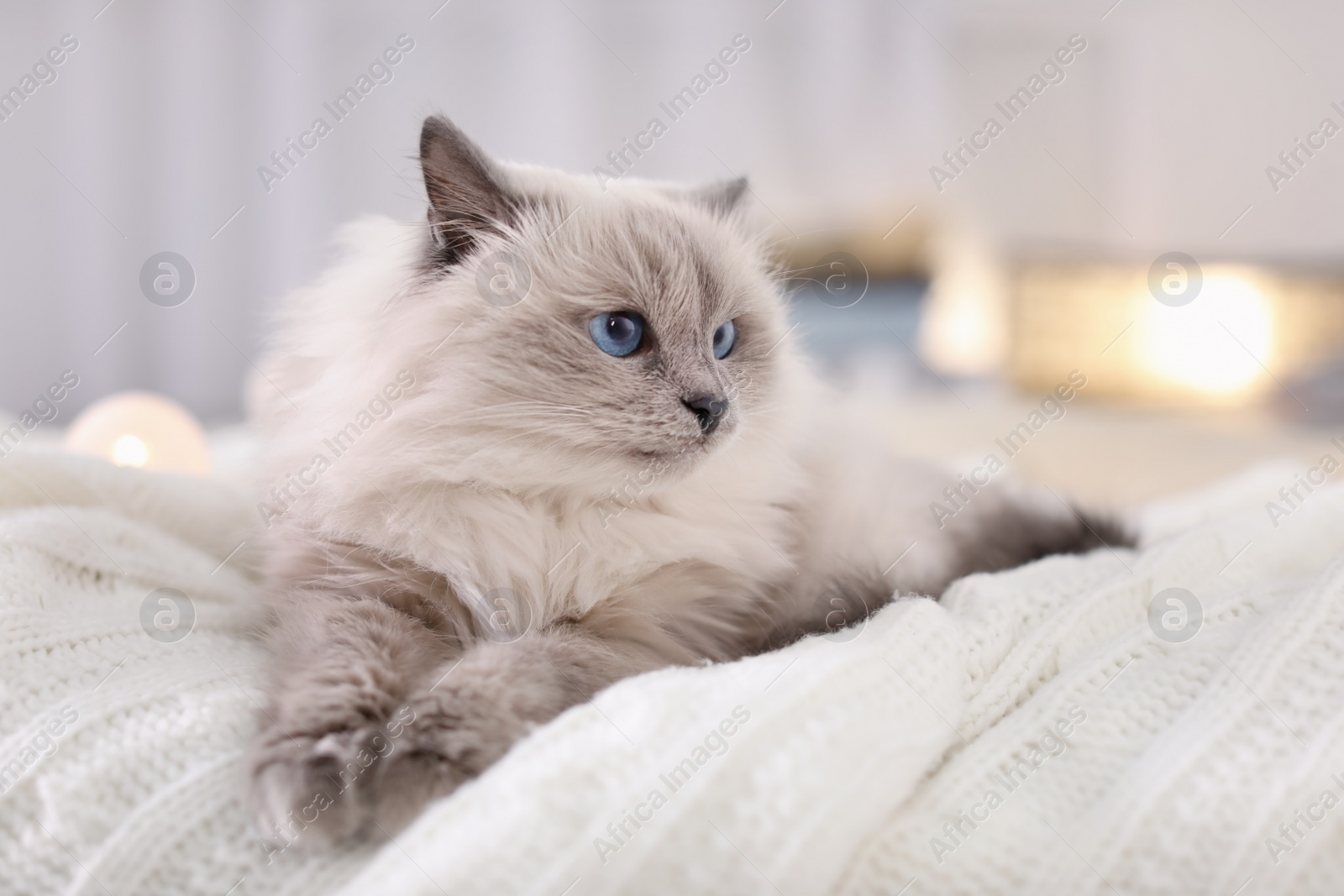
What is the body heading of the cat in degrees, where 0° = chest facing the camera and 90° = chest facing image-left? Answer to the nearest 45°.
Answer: approximately 45°
